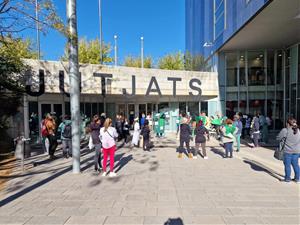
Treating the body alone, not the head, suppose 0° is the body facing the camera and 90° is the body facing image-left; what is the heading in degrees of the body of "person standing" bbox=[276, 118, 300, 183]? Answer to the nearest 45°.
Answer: approximately 135°

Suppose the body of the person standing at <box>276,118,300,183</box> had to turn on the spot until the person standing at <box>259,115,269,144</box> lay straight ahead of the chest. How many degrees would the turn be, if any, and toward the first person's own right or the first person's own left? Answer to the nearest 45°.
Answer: approximately 45° to the first person's own right

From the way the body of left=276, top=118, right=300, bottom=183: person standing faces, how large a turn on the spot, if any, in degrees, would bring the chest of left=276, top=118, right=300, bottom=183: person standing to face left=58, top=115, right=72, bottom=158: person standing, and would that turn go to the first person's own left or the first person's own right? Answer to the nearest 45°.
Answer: approximately 45° to the first person's own left

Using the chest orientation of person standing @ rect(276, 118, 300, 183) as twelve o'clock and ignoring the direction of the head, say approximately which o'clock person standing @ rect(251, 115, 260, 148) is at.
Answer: person standing @ rect(251, 115, 260, 148) is roughly at 1 o'clock from person standing @ rect(276, 118, 300, 183).

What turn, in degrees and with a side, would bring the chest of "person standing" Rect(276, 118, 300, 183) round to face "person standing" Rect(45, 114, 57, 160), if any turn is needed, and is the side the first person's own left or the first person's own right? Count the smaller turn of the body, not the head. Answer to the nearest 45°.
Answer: approximately 45° to the first person's own left
